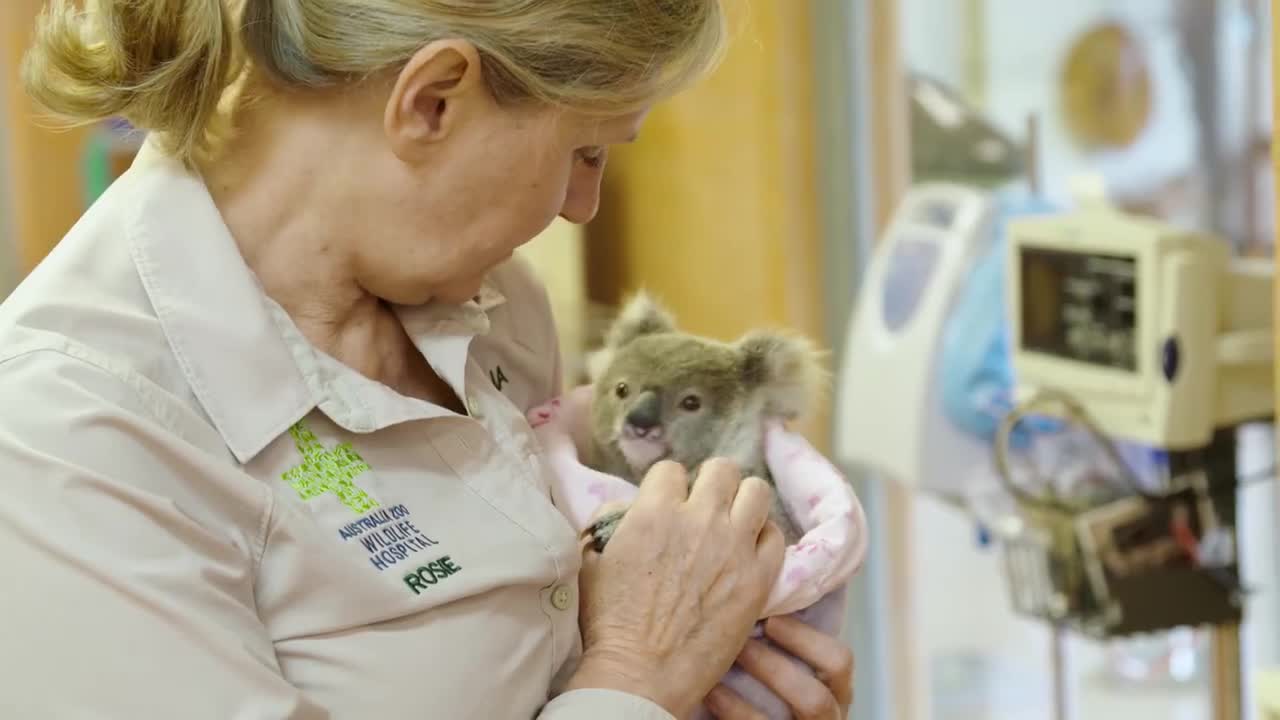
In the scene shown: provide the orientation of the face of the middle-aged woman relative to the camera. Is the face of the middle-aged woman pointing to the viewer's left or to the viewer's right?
to the viewer's right

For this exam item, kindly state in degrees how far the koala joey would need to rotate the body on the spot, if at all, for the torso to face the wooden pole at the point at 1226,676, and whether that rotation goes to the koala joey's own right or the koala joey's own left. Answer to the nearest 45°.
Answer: approximately 180°

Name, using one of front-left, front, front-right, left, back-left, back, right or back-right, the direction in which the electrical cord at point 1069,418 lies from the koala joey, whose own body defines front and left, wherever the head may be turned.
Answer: back

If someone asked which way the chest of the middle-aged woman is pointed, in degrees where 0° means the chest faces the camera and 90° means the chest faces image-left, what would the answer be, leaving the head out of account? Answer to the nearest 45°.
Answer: approximately 315°
